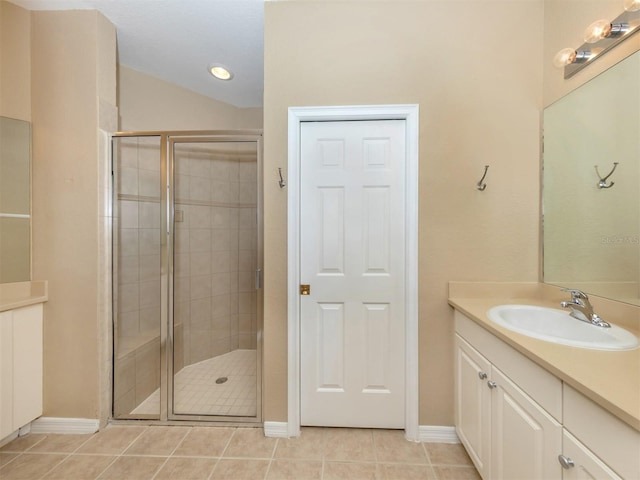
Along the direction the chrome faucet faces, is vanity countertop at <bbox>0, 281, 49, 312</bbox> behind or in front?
in front

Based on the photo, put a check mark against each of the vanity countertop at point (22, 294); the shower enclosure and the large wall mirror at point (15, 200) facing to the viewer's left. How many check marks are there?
0

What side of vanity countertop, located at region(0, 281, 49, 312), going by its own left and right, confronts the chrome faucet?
front

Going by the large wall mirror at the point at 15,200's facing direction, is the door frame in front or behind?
in front

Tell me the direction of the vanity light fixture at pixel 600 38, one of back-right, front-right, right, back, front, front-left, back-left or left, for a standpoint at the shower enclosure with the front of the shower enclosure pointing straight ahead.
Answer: front-left

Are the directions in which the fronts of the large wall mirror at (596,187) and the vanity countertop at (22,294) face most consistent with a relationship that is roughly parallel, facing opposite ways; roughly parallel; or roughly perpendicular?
roughly parallel, facing opposite ways

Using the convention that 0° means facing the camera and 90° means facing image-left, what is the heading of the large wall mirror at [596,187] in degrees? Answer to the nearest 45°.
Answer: approximately 45°

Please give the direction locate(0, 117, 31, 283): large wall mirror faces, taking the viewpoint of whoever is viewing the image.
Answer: facing the viewer and to the right of the viewer

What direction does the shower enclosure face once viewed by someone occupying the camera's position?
facing the viewer

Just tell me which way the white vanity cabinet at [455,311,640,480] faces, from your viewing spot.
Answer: facing the viewer and to the left of the viewer

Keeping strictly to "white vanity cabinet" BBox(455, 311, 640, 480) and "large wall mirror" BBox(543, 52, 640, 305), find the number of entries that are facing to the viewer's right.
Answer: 0

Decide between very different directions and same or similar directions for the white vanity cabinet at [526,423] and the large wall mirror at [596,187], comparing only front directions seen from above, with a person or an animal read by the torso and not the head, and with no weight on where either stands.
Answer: same or similar directions

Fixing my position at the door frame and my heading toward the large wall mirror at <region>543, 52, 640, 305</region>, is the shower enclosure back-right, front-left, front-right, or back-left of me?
back-right

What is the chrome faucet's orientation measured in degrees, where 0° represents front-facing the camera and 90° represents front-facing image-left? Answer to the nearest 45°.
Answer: approximately 45°
